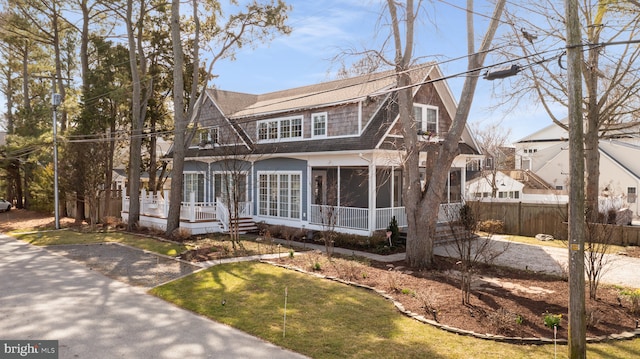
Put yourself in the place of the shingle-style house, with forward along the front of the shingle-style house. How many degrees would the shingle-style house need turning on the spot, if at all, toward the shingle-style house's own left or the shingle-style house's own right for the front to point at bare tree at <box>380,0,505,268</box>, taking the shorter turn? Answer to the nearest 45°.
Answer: approximately 45° to the shingle-style house's own left

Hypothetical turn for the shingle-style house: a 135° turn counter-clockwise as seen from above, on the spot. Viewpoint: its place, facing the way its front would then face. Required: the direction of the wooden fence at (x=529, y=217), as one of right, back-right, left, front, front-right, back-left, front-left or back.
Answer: front

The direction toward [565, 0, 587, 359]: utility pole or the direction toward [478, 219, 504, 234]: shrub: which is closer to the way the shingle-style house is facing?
the utility pole

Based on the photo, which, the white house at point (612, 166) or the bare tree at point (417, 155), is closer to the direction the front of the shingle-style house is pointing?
the bare tree

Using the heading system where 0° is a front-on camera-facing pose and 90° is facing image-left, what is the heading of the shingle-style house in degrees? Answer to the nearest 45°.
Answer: approximately 45°

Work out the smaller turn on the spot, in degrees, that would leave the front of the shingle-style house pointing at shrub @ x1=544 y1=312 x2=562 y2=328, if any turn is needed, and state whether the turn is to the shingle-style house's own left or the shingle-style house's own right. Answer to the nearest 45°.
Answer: approximately 45° to the shingle-style house's own left

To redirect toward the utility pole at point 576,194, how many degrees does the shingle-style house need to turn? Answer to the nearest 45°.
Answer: approximately 45° to its left

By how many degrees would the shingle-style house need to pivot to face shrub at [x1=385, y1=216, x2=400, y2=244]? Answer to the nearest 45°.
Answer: approximately 90° to its left

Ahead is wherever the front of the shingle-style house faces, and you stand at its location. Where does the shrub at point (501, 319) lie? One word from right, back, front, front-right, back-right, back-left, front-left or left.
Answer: front-left
